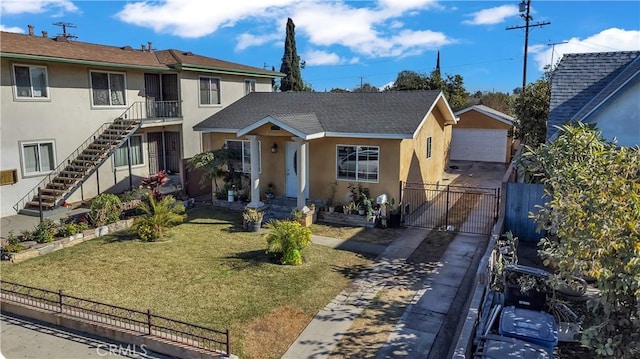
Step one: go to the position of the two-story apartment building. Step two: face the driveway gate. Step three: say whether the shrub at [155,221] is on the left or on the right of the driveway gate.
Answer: right

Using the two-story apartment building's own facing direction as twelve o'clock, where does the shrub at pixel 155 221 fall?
The shrub is roughly at 1 o'clock from the two-story apartment building.

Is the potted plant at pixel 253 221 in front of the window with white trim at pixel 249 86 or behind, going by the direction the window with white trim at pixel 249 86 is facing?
in front

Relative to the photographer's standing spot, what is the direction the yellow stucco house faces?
facing the viewer and to the left of the viewer

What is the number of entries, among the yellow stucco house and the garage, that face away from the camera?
0

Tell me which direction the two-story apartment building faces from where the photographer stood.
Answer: facing the viewer and to the right of the viewer

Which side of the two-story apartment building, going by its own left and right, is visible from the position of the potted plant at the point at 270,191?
front

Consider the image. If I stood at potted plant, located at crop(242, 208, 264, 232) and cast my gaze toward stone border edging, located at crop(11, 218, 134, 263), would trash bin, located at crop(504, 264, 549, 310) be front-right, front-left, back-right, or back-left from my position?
back-left

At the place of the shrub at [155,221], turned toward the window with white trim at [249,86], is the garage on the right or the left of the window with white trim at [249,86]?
right

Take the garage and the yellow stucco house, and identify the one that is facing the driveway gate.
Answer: the garage

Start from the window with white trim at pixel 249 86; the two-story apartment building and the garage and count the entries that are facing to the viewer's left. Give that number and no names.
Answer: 0

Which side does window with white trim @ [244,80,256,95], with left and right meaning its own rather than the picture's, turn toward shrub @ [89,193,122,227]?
right

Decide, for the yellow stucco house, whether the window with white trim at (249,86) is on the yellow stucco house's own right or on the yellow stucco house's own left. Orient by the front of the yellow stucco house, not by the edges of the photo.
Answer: on the yellow stucco house's own right

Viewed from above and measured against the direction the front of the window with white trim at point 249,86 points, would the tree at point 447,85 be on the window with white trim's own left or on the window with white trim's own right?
on the window with white trim's own left

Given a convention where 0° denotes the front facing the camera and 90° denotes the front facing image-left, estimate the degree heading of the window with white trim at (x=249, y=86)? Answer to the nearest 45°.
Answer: approximately 315°

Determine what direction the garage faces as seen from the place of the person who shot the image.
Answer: facing the viewer
